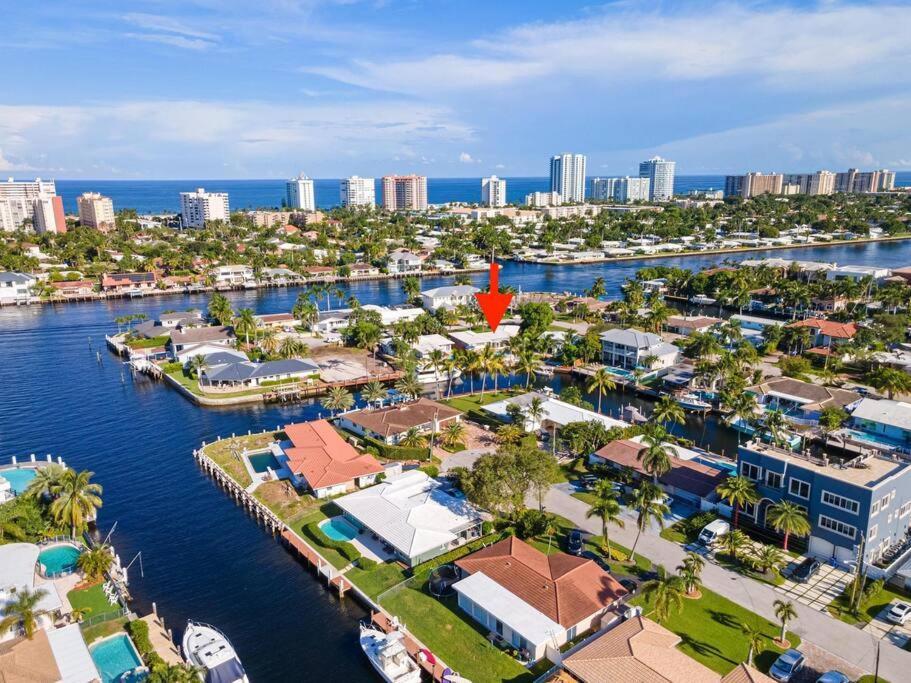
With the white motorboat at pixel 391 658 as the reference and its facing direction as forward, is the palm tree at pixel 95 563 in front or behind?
in front

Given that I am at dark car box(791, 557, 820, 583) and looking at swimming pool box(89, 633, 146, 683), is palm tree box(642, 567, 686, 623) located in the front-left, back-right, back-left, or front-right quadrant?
front-left

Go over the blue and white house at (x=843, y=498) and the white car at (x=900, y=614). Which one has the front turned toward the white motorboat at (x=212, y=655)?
the blue and white house

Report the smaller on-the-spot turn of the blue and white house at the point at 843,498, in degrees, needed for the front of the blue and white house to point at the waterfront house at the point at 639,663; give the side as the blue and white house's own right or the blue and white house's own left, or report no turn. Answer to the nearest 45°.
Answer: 0° — it already faces it

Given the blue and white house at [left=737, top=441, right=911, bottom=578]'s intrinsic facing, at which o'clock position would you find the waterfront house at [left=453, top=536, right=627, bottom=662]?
The waterfront house is roughly at 12 o'clock from the blue and white house.

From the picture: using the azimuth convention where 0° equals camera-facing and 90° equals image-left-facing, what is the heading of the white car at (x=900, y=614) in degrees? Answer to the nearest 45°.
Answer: approximately 225°

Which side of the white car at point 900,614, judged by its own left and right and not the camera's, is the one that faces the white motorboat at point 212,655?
back

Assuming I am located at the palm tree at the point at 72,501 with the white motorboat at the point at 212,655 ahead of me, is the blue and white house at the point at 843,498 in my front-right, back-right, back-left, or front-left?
front-left

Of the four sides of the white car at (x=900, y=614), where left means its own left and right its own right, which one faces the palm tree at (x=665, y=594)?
back

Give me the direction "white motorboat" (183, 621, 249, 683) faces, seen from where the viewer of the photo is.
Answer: facing away from the viewer and to the left of the viewer

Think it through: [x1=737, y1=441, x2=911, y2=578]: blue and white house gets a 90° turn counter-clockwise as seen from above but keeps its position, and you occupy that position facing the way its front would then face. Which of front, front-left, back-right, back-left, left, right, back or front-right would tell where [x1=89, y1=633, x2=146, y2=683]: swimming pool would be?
right

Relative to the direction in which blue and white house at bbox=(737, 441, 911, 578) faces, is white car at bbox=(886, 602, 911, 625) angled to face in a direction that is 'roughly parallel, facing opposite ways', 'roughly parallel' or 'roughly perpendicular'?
roughly parallel, facing opposite ways

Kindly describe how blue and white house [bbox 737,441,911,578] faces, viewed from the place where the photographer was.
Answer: facing the viewer and to the left of the viewer

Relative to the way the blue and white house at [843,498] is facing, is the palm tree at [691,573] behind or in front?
in front

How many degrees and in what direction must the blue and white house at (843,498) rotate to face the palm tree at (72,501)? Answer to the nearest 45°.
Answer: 0° — it already faces it

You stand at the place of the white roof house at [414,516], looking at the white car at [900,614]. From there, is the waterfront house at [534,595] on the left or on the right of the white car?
right

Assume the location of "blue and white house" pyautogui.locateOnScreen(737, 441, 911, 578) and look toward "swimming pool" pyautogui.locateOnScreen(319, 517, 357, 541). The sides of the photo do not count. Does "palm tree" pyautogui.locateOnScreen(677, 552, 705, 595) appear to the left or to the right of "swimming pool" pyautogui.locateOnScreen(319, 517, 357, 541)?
left
